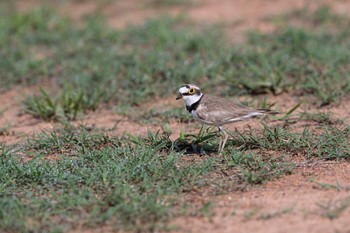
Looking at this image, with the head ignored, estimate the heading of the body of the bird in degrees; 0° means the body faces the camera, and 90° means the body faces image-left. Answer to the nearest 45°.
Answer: approximately 90°

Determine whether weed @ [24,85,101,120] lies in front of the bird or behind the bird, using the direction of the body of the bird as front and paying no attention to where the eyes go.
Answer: in front
